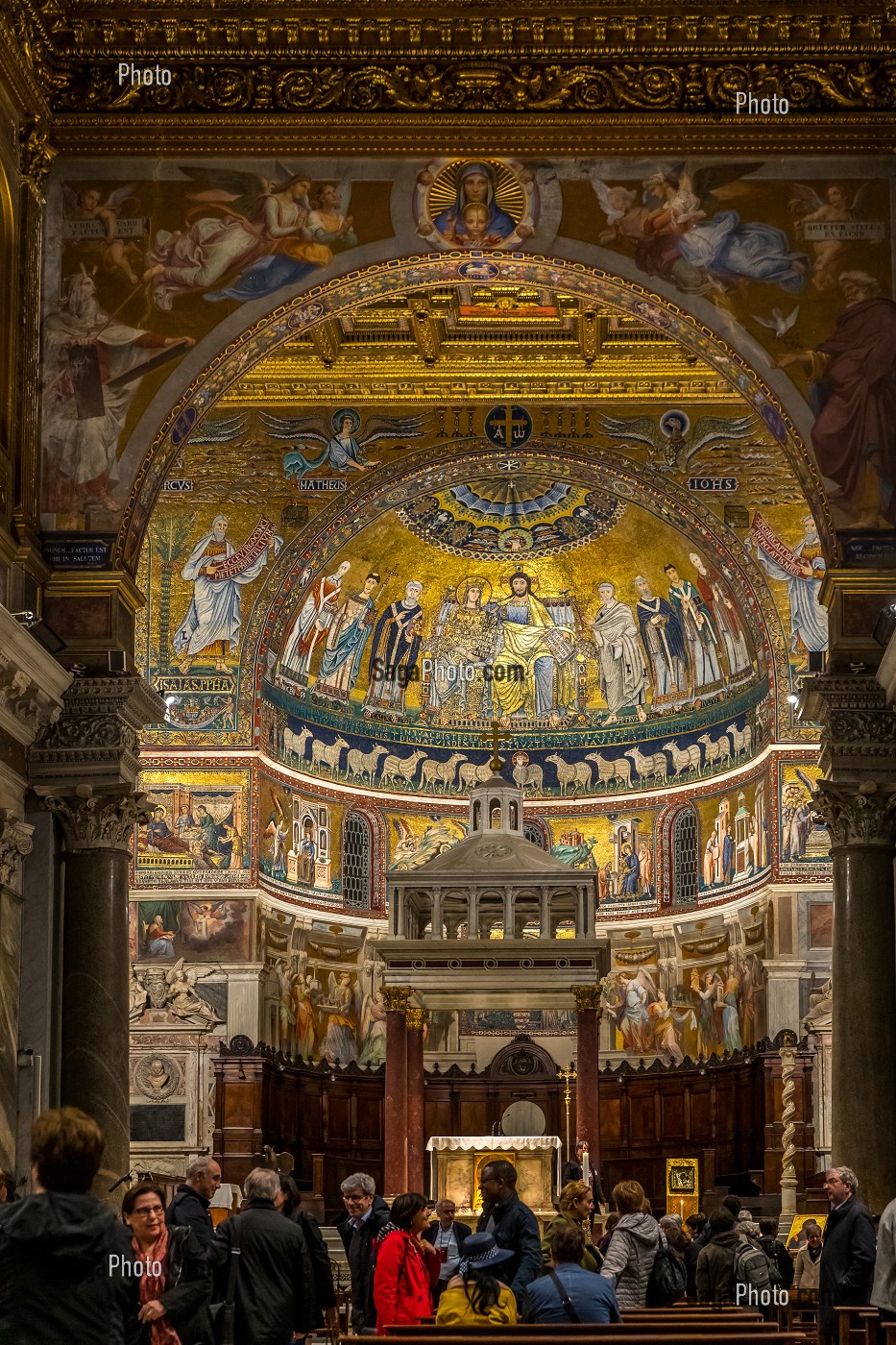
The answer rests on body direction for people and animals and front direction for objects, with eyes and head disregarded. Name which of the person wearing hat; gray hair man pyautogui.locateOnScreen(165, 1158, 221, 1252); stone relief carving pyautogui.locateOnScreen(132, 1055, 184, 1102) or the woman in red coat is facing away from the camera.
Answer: the person wearing hat

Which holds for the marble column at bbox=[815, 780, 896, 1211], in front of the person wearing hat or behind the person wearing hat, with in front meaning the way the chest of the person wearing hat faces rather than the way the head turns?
in front

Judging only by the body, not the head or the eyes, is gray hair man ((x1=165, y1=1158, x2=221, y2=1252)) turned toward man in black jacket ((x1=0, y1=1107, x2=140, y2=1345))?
no

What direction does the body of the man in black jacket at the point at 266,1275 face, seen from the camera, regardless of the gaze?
away from the camera

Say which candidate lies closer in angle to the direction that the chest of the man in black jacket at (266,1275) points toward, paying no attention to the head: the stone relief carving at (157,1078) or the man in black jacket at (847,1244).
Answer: the stone relief carving

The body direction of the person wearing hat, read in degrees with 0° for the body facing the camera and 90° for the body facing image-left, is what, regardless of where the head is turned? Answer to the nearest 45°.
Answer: approximately 180°

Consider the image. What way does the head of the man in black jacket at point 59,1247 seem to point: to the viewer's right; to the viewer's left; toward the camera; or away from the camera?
away from the camera

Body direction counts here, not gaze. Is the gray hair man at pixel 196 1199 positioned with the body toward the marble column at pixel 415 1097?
no

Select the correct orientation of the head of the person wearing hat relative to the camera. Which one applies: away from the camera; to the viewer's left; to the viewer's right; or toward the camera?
away from the camera

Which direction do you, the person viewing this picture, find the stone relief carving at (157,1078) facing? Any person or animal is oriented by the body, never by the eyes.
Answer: facing the viewer

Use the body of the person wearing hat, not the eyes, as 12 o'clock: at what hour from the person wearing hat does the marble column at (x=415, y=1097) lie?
The marble column is roughly at 12 o'clock from the person wearing hat.
